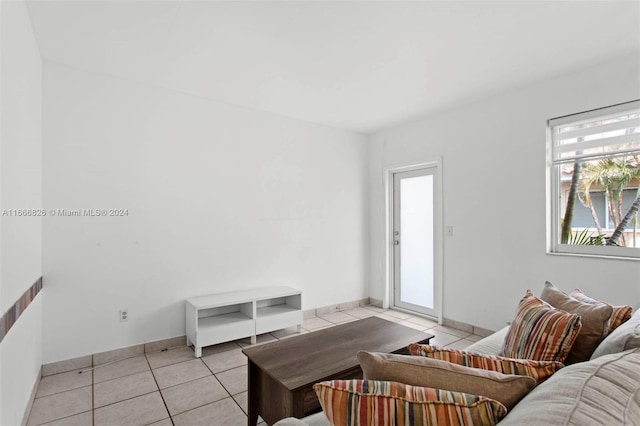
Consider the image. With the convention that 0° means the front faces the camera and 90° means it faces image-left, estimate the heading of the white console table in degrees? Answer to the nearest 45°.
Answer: approximately 315°
